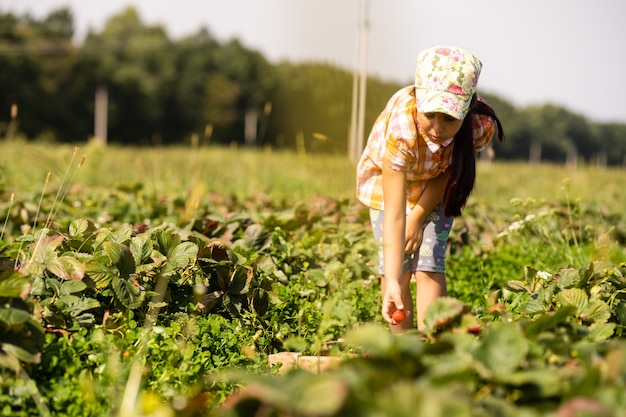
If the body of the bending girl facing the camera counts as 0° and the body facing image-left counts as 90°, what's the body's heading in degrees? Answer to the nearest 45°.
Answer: approximately 0°

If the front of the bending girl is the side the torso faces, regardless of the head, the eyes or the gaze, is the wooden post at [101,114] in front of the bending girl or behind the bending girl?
behind
